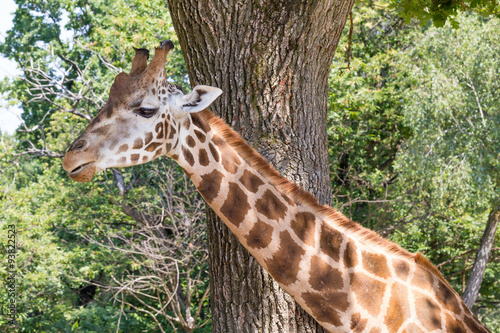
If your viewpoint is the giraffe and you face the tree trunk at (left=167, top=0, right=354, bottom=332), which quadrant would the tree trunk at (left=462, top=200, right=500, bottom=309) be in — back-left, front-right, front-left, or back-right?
front-right

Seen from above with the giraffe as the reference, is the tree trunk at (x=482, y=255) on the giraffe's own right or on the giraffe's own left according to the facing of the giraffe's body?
on the giraffe's own right

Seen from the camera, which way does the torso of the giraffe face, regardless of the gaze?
to the viewer's left
